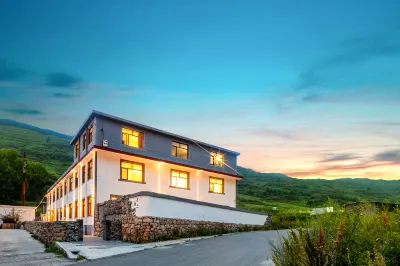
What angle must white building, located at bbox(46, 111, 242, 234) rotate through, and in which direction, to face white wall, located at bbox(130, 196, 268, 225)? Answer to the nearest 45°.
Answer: approximately 45° to its left
